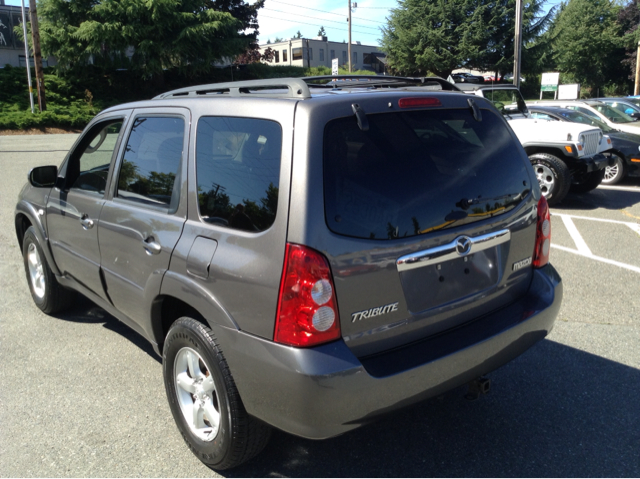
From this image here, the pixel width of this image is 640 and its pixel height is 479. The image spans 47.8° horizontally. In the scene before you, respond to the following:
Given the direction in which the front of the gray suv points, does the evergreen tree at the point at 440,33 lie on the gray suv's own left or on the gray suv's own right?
on the gray suv's own right

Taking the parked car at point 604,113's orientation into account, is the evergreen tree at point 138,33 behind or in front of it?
behind

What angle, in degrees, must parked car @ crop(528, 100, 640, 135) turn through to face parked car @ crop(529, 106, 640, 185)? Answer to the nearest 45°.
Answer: approximately 45° to its right

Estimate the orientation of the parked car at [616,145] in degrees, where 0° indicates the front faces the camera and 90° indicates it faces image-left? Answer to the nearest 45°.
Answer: approximately 315°

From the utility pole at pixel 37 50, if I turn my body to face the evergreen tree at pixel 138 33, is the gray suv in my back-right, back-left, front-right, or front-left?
back-right

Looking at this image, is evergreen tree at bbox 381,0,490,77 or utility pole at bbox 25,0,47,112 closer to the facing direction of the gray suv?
the utility pole

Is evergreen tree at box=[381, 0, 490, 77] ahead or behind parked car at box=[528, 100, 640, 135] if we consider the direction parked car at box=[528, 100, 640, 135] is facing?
behind

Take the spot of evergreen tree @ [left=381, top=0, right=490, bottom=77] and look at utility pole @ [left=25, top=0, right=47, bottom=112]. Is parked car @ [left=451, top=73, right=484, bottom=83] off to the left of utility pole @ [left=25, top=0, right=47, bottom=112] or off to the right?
left

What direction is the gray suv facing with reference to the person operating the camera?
facing away from the viewer and to the left of the viewer

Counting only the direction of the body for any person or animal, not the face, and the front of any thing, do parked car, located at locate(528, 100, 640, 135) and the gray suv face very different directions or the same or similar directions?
very different directions

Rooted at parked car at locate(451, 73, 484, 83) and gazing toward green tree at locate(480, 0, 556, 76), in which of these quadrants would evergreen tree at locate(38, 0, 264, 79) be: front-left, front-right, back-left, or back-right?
back-left

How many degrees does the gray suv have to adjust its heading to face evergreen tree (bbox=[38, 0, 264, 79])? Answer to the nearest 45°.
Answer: approximately 45° to its right
